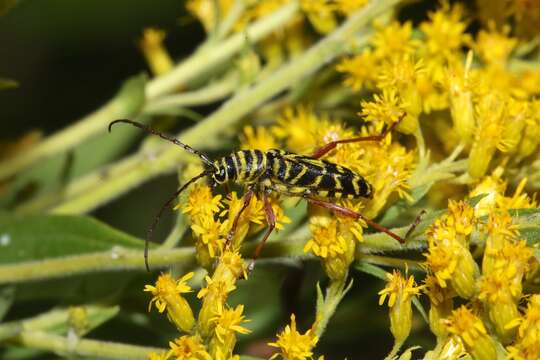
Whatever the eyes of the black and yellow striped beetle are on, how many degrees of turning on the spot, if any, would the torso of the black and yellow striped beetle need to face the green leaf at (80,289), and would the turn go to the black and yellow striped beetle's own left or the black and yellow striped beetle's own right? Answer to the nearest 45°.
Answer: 0° — it already faces it

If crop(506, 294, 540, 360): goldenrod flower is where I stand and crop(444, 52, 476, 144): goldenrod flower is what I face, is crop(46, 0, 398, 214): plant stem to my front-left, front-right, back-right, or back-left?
front-left

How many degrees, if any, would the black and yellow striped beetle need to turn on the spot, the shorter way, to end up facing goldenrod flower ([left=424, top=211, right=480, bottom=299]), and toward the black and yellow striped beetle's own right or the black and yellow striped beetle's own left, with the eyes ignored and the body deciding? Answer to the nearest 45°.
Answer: approximately 135° to the black and yellow striped beetle's own left

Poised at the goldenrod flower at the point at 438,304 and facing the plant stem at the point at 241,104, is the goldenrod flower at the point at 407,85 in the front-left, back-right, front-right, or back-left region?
front-right

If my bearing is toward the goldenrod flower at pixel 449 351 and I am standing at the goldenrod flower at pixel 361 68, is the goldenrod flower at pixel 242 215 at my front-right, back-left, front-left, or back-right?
front-right

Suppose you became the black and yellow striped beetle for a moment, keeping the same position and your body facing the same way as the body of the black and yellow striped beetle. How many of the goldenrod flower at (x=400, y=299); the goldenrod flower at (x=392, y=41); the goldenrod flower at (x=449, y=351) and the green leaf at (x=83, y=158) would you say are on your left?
2

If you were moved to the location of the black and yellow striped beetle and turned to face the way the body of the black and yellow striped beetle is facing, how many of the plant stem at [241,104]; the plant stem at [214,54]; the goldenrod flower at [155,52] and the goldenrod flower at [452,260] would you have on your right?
3

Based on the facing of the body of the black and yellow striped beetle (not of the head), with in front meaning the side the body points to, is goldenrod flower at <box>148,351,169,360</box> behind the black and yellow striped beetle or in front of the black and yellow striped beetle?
in front

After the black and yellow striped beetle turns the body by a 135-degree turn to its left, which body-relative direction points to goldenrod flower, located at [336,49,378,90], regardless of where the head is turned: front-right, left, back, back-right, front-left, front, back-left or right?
left

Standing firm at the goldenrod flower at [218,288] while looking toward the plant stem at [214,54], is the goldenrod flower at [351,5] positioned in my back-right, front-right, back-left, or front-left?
front-right

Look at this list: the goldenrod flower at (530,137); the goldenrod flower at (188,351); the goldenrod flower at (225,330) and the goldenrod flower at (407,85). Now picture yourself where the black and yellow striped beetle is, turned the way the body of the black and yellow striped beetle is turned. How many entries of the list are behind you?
2

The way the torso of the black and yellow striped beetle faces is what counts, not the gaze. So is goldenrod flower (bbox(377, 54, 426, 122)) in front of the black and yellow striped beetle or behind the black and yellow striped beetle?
behind

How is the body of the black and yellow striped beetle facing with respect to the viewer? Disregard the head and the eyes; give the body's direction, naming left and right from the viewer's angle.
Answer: facing to the left of the viewer

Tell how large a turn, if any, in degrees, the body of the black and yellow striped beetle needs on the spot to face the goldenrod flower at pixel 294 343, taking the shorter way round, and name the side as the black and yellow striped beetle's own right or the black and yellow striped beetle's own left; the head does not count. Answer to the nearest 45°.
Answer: approximately 45° to the black and yellow striped beetle's own left

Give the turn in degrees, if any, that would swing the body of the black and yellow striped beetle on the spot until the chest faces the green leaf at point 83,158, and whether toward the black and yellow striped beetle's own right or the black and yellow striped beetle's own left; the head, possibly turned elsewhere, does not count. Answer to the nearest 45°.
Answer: approximately 45° to the black and yellow striped beetle's own right

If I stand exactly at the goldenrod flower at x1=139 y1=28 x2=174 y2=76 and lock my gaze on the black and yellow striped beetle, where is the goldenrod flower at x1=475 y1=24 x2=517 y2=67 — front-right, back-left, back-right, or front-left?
front-left

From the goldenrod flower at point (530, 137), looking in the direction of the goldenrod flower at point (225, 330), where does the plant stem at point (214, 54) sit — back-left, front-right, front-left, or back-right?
front-right
